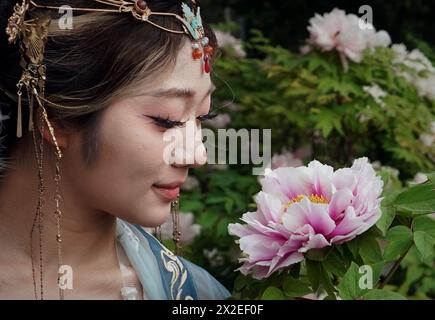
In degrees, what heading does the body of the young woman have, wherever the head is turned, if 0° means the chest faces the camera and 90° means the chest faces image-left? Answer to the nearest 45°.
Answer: approximately 315°

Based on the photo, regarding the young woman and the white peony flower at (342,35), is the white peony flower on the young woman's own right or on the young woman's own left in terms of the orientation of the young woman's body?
on the young woman's own left

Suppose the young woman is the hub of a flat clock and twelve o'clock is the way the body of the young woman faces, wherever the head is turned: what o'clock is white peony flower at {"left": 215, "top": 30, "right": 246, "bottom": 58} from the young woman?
The white peony flower is roughly at 8 o'clock from the young woman.

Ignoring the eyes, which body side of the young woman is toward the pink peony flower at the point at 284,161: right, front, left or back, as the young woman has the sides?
left

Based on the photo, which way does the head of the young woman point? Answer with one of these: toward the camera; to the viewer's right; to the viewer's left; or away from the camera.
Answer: to the viewer's right
